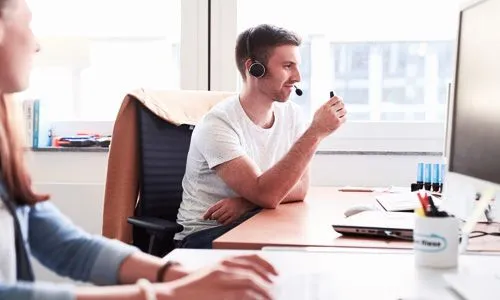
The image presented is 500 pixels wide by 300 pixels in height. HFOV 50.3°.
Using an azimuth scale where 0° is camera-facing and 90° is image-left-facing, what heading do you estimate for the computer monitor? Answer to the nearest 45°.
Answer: approximately 45°

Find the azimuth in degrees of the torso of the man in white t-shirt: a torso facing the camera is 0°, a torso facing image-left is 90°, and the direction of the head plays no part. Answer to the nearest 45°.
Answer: approximately 315°

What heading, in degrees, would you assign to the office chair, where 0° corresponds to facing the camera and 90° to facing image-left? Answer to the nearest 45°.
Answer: approximately 315°

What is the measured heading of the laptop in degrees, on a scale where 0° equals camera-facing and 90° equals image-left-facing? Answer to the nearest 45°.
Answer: approximately 90°

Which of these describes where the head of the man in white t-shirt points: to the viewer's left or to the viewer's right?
to the viewer's right

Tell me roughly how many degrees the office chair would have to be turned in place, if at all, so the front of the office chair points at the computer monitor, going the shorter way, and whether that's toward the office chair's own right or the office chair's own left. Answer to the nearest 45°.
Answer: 0° — it already faces it
